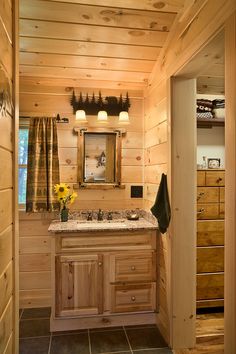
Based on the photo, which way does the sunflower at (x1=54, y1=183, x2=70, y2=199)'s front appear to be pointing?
toward the camera

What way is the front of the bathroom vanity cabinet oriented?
toward the camera

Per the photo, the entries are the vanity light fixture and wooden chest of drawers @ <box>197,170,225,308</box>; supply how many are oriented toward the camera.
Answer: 2

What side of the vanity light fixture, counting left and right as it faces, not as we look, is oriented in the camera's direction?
front

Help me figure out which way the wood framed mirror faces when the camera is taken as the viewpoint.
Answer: facing the viewer

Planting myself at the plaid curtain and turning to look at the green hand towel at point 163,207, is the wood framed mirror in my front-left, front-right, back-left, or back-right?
front-left
